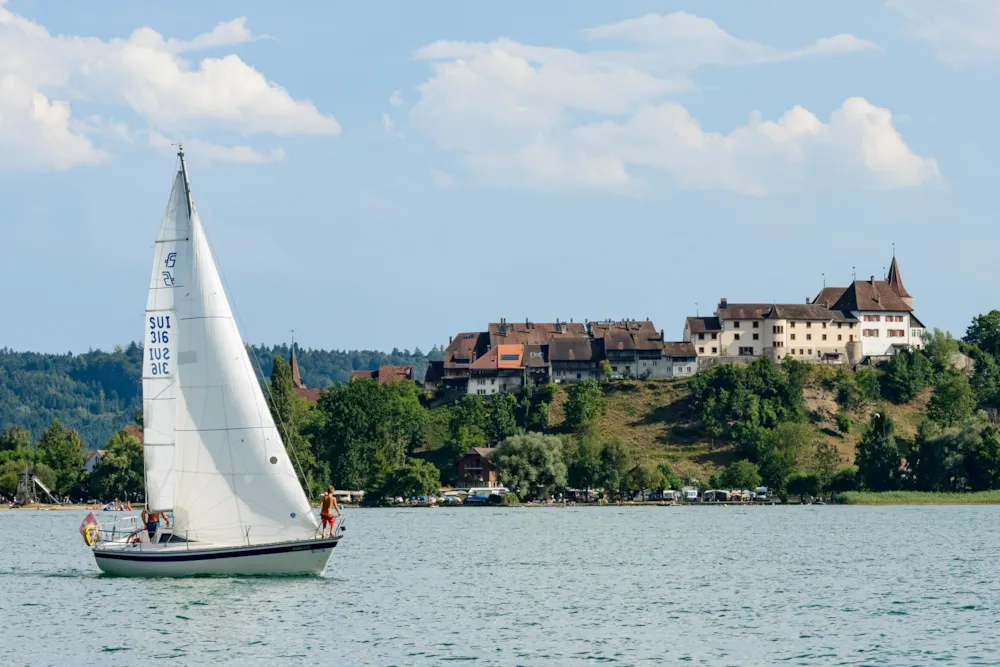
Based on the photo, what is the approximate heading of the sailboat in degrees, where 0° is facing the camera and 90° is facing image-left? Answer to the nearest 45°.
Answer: approximately 270°
